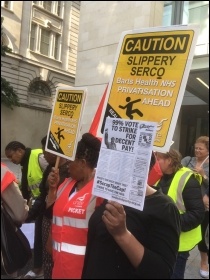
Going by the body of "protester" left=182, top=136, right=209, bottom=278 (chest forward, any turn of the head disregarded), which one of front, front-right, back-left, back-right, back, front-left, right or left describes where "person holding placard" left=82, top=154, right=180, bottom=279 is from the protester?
front-left

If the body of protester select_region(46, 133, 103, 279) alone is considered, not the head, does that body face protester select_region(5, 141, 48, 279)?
no

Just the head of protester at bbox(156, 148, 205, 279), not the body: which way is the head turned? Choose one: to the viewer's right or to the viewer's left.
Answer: to the viewer's left

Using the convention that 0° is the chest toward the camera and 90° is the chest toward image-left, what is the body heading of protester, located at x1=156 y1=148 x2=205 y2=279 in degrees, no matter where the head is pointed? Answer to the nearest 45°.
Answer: approximately 90°

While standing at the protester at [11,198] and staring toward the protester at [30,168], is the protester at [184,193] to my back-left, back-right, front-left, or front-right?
front-right
